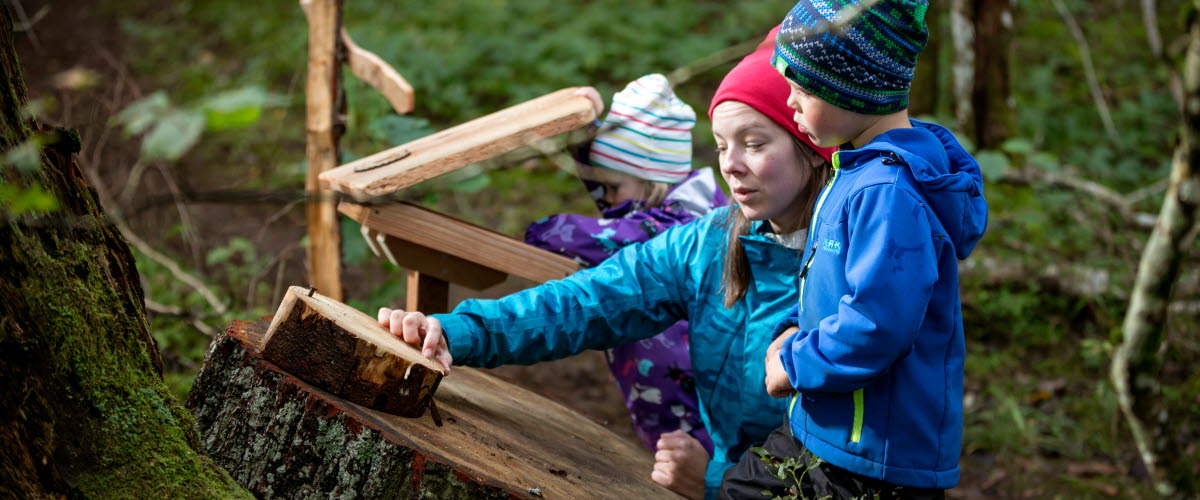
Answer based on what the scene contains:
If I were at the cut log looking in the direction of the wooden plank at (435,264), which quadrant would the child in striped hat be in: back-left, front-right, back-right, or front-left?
front-right

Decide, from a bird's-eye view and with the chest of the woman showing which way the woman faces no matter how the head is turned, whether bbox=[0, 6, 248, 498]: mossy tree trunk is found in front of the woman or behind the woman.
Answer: in front

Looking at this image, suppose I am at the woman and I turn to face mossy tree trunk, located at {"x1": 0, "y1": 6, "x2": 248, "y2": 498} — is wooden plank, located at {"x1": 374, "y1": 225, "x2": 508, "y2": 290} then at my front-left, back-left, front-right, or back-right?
front-right

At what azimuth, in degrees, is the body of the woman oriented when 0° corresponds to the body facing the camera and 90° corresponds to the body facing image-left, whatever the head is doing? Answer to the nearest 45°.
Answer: approximately 45°

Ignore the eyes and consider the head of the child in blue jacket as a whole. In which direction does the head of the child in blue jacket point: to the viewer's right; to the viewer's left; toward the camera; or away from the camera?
to the viewer's left

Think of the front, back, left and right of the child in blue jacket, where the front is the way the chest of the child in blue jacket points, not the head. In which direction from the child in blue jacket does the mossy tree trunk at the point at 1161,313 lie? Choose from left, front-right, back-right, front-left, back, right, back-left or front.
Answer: back-right

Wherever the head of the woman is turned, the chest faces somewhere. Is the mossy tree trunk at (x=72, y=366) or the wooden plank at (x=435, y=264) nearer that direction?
the mossy tree trunk

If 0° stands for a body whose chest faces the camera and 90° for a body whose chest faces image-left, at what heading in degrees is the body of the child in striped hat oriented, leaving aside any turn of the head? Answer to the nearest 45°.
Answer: approximately 90°

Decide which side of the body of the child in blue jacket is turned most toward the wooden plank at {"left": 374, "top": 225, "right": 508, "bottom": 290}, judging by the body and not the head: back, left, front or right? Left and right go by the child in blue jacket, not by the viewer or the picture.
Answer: front

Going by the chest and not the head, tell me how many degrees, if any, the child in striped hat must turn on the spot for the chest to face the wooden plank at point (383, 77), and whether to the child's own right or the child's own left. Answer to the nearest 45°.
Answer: approximately 45° to the child's own right

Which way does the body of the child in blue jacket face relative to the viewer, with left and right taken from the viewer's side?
facing to the left of the viewer

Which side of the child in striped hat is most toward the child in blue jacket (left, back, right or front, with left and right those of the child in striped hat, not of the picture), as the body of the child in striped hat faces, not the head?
left

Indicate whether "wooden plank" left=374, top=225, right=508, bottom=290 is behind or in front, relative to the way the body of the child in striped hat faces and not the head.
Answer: in front
